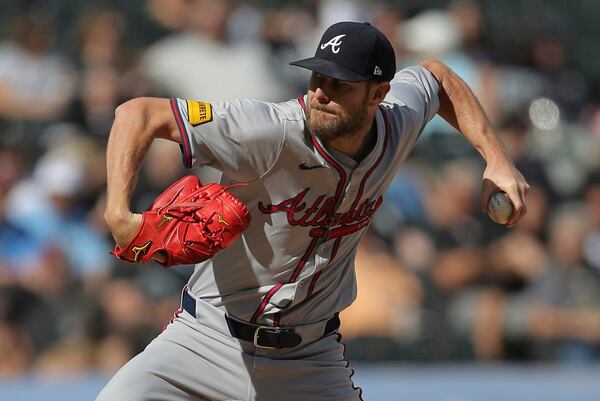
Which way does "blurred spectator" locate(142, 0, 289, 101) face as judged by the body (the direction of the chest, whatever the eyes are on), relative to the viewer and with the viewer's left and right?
facing the viewer

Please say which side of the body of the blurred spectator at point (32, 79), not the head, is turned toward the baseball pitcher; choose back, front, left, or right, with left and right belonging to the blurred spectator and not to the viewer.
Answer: front

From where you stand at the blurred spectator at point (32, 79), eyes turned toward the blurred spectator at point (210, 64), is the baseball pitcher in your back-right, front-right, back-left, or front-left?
front-right

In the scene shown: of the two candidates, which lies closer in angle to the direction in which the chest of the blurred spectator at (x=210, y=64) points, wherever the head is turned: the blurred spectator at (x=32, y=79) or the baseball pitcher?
the baseball pitcher

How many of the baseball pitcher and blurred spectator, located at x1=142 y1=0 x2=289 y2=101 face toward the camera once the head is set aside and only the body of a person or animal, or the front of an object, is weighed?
2

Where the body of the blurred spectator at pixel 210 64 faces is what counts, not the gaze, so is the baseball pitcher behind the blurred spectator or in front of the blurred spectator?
in front

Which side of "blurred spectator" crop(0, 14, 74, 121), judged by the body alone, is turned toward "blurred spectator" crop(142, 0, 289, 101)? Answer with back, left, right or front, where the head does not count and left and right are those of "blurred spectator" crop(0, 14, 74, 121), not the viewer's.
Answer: left

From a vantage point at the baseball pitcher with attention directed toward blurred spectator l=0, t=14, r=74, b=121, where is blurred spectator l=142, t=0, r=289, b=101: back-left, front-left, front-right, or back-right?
front-right

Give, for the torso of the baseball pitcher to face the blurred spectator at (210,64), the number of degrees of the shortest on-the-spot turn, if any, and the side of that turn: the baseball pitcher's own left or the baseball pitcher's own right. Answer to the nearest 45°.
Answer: approximately 180°

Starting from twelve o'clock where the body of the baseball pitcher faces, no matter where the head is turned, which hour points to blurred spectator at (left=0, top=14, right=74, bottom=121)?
The blurred spectator is roughly at 5 o'clock from the baseball pitcher.
